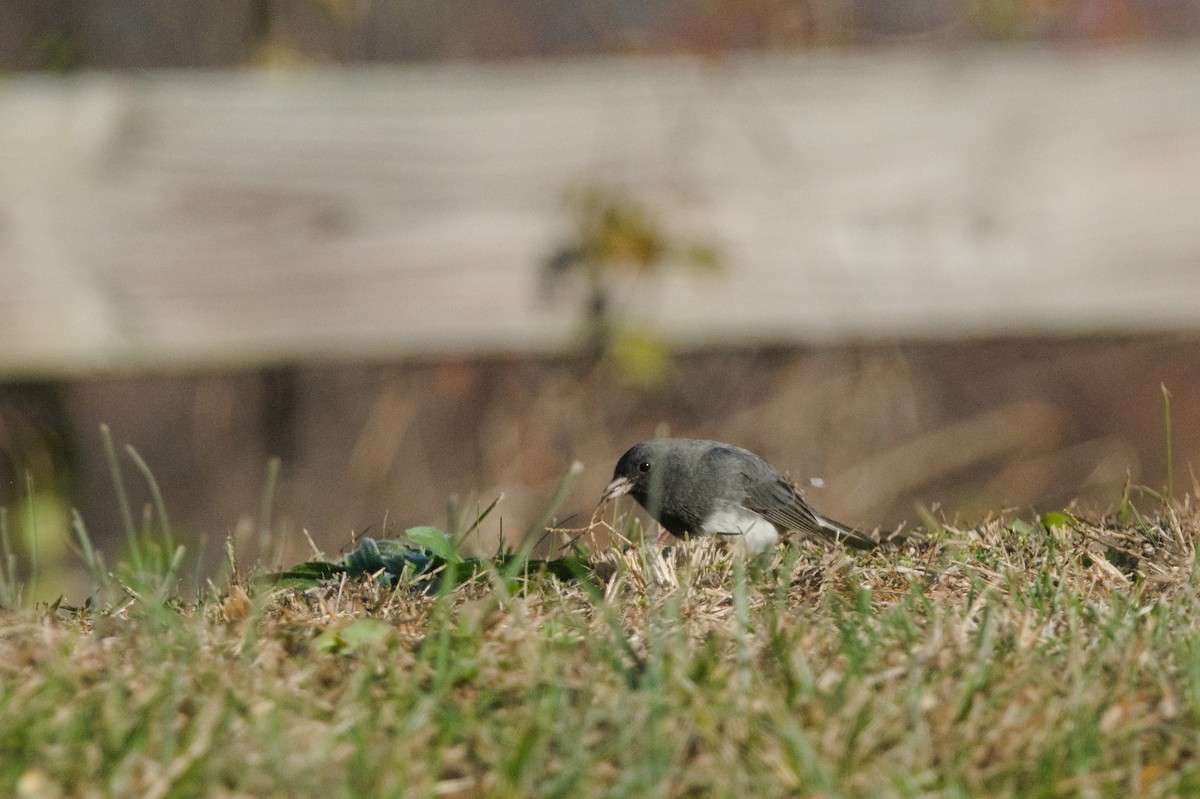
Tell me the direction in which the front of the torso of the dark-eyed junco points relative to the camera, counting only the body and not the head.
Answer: to the viewer's left
